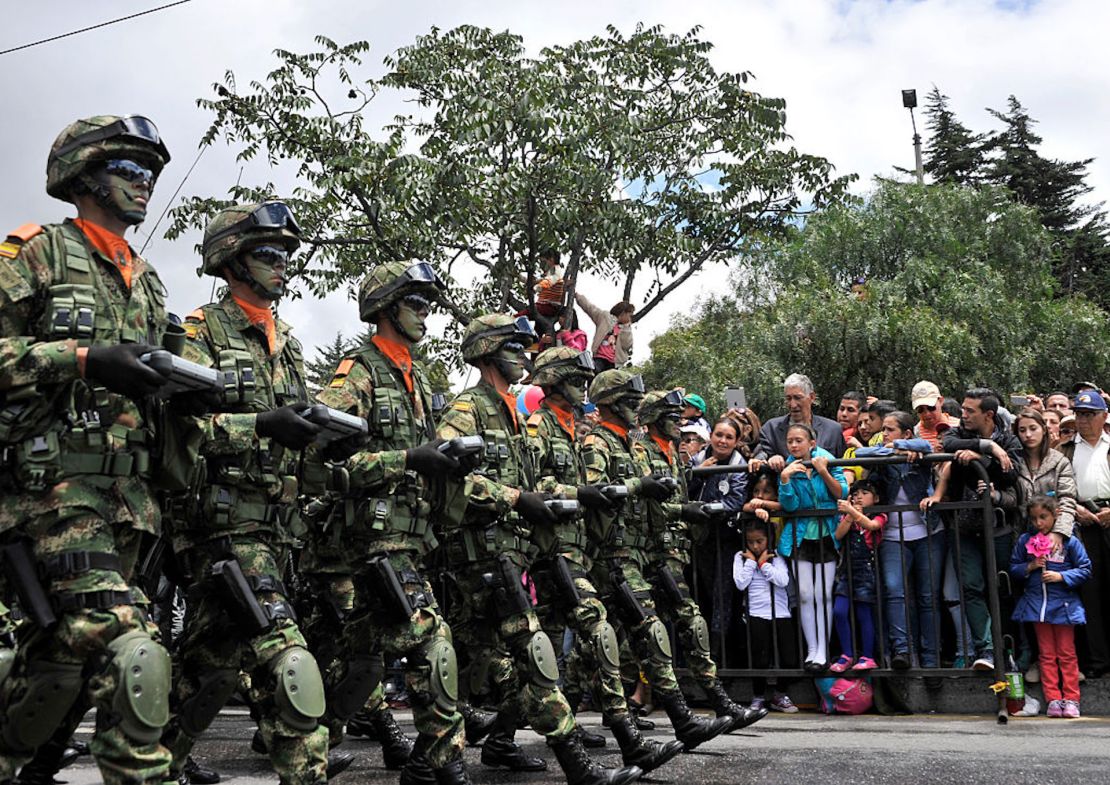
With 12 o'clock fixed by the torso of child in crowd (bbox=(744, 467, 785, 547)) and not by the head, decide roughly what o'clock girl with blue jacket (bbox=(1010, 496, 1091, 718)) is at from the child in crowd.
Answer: The girl with blue jacket is roughly at 10 o'clock from the child in crowd.

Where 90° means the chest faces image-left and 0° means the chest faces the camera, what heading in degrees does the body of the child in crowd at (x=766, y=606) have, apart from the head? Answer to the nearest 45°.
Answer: approximately 0°

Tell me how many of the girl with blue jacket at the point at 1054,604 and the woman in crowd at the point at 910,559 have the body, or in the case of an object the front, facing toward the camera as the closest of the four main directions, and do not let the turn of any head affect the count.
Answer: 2

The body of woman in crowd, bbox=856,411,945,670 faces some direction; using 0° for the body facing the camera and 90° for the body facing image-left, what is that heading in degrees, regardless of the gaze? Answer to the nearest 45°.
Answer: approximately 0°

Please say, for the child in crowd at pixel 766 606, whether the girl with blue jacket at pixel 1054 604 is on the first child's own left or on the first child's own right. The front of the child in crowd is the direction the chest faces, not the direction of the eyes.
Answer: on the first child's own left

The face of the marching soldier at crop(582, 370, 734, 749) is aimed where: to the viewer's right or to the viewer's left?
to the viewer's right

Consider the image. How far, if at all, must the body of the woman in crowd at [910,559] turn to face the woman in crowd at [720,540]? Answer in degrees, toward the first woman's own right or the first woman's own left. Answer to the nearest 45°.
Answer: approximately 90° to the first woman's own right

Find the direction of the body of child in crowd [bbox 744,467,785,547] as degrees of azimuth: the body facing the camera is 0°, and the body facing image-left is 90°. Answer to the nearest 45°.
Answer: approximately 45°

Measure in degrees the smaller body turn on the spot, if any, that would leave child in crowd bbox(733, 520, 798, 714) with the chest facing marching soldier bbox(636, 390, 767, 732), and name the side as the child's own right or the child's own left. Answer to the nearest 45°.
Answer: approximately 45° to the child's own right

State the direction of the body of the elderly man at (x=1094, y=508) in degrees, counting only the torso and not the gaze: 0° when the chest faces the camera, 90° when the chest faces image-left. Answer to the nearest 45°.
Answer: approximately 45°

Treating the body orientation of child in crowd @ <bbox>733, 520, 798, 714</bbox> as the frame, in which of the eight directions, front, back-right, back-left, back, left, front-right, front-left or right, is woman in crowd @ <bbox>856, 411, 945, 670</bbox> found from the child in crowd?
left
